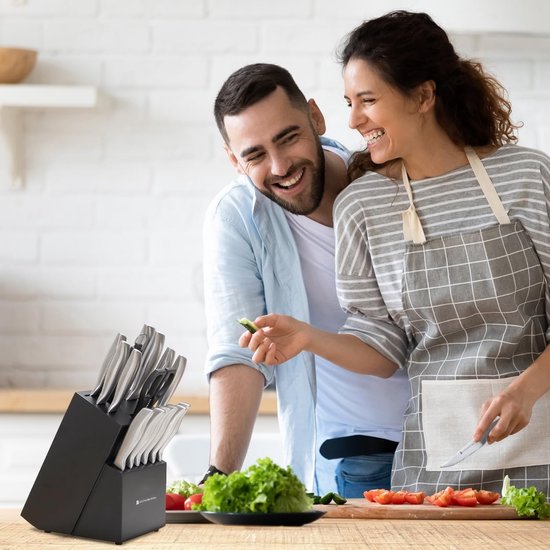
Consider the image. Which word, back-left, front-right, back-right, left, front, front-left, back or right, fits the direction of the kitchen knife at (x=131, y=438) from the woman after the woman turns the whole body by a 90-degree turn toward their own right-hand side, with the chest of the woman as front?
front-left

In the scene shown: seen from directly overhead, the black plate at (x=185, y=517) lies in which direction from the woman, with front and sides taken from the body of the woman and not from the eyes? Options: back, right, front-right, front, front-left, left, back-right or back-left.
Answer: front-right

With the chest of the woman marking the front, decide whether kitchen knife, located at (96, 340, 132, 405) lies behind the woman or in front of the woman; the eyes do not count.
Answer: in front

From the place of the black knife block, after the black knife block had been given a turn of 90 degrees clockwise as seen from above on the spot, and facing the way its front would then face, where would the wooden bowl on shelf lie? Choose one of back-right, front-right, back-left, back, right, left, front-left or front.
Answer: back-right

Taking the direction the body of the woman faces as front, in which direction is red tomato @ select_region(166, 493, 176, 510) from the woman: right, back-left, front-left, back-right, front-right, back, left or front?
front-right

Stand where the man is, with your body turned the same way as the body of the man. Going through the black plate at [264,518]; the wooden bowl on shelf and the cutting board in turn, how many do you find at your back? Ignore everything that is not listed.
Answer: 1

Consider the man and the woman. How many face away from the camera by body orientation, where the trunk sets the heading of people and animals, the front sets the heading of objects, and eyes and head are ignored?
0

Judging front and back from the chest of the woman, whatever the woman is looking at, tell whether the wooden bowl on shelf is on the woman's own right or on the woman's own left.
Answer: on the woman's own right

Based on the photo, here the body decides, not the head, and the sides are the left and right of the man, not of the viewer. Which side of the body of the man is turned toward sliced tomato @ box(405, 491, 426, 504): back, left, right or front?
front

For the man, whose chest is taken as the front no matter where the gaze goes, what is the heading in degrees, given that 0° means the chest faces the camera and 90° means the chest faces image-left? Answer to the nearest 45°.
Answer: approximately 315°
